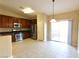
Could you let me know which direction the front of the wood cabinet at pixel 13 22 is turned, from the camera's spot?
facing the viewer and to the right of the viewer
